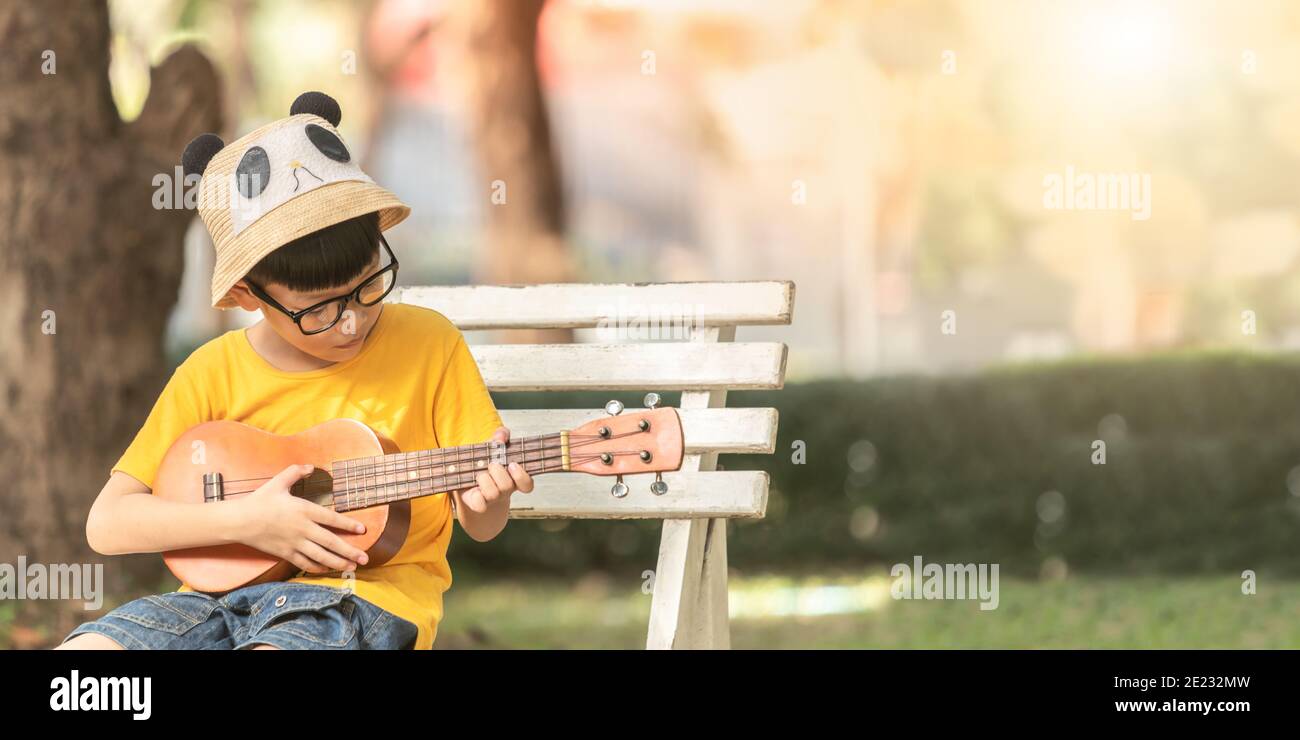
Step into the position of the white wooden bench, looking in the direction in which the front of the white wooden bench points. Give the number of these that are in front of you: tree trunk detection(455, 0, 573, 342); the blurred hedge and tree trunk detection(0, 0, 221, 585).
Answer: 0

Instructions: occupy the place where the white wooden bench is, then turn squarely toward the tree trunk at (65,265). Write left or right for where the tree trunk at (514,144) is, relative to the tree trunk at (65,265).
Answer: right

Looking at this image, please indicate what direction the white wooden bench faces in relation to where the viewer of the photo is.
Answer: facing the viewer

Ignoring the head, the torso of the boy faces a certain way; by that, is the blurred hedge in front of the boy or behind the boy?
behind

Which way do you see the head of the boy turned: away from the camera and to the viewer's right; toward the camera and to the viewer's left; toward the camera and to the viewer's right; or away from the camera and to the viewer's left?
toward the camera and to the viewer's right

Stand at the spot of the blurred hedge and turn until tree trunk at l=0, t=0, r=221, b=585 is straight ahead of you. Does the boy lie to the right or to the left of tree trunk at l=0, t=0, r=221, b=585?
left

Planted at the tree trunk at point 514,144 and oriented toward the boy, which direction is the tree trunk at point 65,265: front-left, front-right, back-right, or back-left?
front-right

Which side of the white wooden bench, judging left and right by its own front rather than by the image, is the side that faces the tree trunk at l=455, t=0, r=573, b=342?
back

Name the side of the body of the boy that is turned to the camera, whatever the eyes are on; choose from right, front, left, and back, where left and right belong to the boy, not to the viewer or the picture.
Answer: front

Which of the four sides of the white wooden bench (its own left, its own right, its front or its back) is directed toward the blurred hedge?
back

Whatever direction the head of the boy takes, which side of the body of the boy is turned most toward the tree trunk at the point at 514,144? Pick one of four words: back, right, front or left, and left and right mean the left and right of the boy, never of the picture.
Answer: back

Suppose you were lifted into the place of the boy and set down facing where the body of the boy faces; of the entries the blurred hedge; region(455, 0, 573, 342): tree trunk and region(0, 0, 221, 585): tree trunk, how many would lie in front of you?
0

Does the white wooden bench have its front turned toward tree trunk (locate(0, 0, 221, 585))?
no
